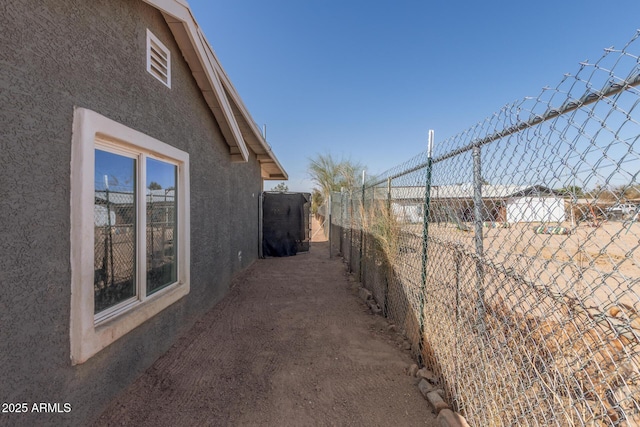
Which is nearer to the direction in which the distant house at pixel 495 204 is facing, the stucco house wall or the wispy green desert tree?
the stucco house wall

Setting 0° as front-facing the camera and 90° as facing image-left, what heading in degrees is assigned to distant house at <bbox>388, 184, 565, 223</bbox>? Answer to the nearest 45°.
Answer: approximately 0°

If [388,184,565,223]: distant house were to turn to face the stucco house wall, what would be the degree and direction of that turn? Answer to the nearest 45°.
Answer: approximately 45° to its right
